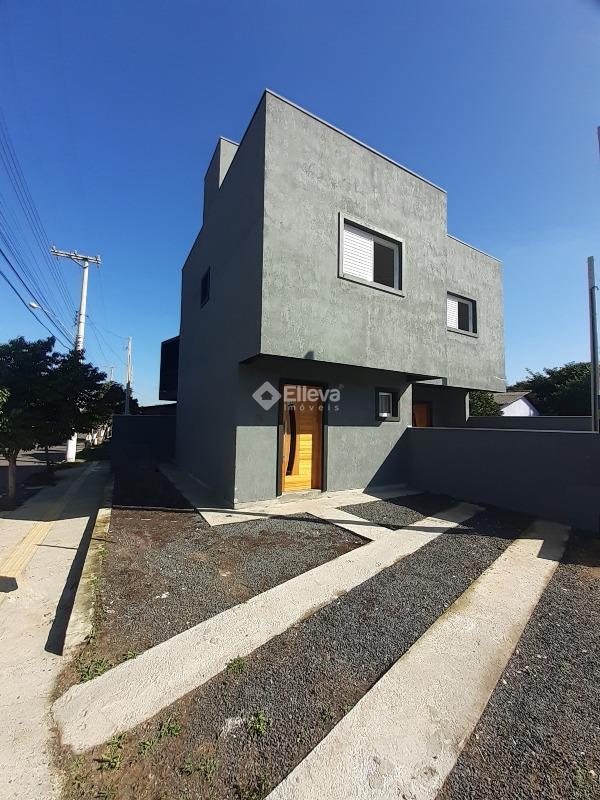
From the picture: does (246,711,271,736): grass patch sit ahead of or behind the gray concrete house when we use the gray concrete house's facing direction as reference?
ahead

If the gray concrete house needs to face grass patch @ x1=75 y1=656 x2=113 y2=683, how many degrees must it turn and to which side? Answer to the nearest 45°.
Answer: approximately 45° to its right

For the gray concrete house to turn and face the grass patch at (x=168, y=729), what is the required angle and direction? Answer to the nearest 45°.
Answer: approximately 45° to its right

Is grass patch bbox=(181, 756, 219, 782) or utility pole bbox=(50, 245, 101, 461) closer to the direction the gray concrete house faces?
the grass patch

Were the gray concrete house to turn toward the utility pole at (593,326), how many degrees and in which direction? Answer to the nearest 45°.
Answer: approximately 90° to its left

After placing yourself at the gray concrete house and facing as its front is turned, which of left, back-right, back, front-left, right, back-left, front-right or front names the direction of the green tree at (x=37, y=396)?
back-right

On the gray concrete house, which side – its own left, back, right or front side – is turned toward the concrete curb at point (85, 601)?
right

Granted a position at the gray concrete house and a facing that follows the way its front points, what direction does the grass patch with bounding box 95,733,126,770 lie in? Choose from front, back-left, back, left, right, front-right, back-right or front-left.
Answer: front-right

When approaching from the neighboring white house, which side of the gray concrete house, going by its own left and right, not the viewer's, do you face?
left

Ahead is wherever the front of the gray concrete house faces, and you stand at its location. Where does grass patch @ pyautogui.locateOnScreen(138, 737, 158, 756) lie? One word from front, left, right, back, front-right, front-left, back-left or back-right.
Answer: front-right

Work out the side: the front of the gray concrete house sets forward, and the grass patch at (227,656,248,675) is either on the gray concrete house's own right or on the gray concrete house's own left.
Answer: on the gray concrete house's own right

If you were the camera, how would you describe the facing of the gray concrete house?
facing the viewer and to the right of the viewer
